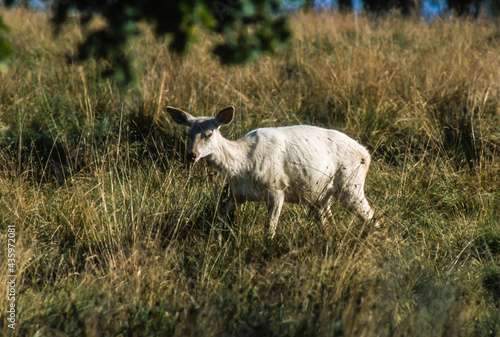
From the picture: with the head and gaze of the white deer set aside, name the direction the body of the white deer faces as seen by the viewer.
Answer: to the viewer's left
